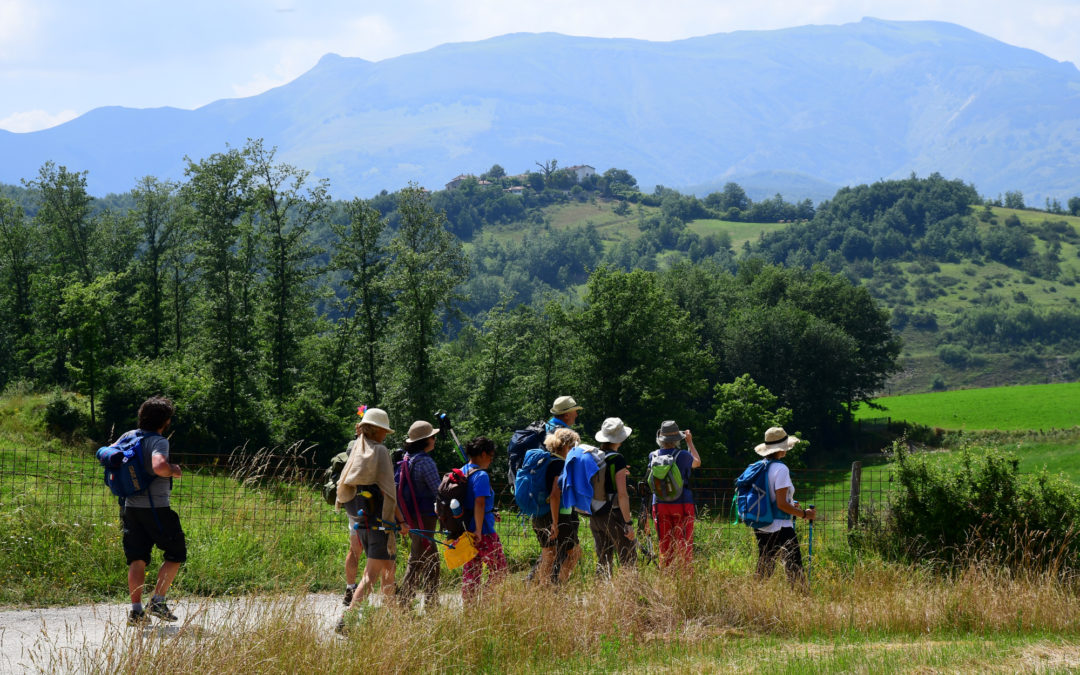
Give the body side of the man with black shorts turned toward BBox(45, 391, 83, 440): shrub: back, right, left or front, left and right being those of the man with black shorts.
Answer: left

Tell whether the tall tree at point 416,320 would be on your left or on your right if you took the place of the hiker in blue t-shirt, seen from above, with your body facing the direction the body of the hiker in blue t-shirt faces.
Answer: on your left

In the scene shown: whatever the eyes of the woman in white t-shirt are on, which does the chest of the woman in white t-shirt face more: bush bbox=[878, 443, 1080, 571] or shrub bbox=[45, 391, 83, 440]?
the bush

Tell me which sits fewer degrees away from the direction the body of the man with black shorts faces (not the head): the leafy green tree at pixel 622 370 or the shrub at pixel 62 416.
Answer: the leafy green tree

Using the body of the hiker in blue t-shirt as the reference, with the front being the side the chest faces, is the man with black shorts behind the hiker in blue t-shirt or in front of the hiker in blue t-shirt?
behind
